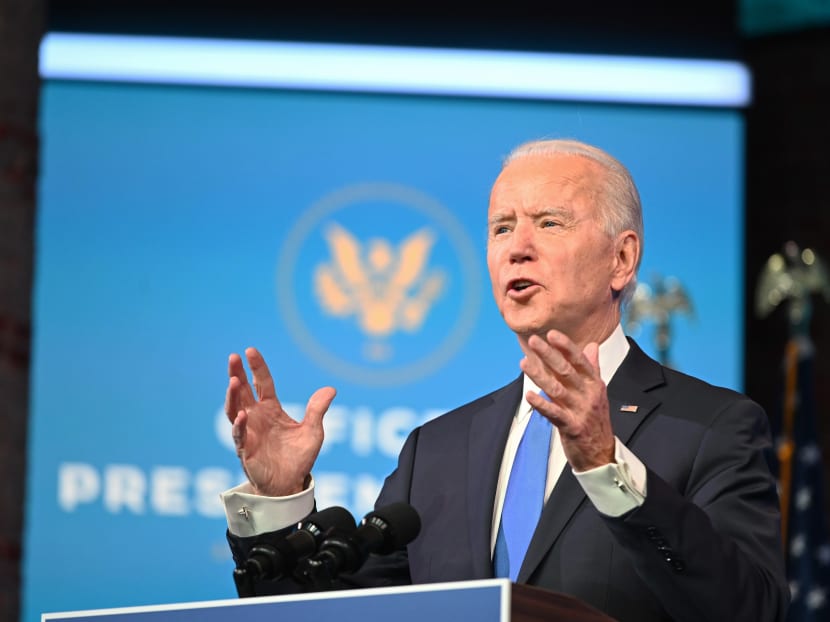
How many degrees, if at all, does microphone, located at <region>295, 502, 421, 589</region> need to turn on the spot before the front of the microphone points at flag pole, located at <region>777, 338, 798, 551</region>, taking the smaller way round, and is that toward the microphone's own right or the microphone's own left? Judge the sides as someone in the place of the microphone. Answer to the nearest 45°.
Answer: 0° — it already faces it

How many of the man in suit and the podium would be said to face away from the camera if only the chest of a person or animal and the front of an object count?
0

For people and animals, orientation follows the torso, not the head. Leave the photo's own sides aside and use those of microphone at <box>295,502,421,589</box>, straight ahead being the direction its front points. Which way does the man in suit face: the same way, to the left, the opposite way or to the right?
the opposite way

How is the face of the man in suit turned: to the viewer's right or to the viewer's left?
to the viewer's left

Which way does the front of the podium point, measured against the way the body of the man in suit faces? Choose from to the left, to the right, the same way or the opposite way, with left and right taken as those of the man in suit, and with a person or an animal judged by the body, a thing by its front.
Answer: the same way

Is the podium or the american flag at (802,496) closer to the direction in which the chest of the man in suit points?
the podium

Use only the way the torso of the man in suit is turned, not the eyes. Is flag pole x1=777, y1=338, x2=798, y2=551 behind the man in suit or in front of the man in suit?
behind

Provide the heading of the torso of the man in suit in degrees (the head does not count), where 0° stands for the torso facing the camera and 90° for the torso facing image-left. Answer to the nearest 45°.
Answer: approximately 45°

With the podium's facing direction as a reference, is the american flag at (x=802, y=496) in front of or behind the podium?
behind

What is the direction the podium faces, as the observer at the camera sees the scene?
facing the viewer and to the left of the viewer

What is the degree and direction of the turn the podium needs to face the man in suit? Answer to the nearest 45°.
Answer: approximately 180°

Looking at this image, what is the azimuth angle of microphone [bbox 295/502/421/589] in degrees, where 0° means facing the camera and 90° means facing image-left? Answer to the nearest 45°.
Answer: approximately 225°
